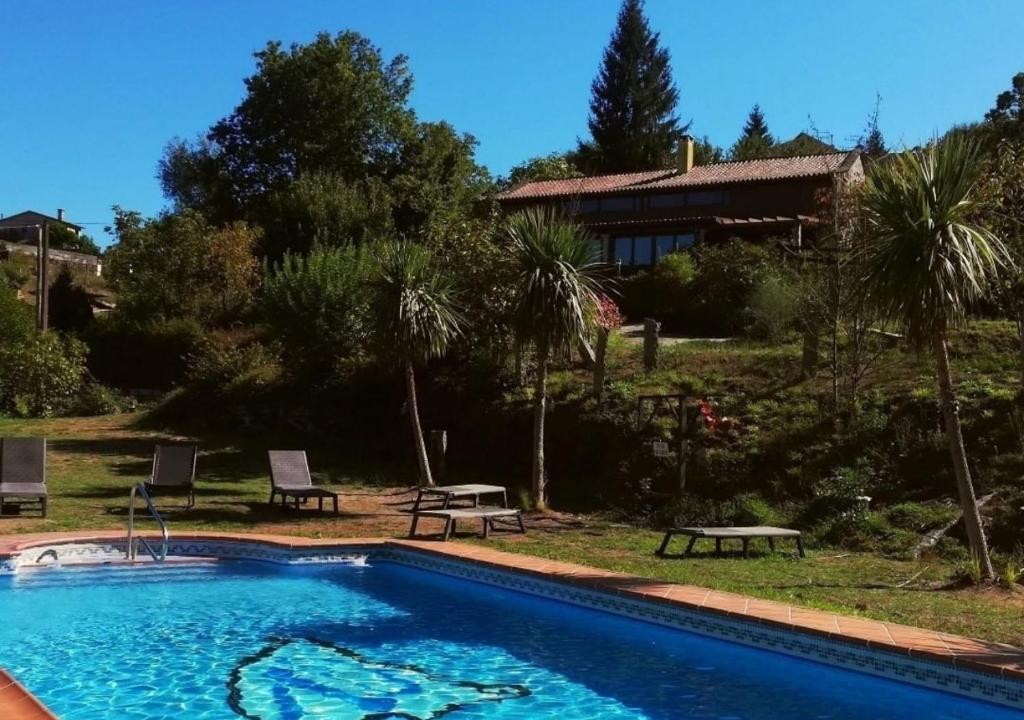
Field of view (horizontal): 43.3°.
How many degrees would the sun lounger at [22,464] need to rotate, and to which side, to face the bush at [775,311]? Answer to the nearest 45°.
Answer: approximately 90° to its left

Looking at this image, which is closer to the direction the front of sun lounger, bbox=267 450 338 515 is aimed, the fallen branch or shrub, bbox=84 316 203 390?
the fallen branch

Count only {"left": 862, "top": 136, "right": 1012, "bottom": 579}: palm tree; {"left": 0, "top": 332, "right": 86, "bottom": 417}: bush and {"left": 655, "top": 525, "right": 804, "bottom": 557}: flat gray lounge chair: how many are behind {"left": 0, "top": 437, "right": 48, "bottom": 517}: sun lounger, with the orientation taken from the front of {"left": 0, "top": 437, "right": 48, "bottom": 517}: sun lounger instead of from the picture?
1

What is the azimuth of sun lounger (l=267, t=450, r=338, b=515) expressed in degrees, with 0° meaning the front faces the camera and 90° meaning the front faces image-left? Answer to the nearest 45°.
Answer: approximately 315°

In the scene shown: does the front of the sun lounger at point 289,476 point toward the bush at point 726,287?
no

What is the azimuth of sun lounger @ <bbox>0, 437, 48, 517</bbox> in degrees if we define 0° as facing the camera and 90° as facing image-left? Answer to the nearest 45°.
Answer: approximately 0°

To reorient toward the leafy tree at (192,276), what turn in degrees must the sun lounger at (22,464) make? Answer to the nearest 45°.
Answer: approximately 180°

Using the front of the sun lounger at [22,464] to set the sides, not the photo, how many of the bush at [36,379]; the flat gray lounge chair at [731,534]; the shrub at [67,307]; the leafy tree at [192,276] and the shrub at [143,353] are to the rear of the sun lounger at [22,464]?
4

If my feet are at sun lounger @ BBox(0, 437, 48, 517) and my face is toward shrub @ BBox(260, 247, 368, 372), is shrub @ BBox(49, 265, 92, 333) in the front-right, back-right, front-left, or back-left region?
front-left

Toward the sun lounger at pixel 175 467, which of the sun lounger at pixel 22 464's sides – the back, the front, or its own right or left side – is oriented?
left

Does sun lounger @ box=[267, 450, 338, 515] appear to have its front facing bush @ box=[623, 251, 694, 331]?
no

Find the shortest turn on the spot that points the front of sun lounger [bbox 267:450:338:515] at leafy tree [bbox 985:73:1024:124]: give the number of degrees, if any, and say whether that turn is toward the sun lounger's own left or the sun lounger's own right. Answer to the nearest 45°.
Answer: approximately 90° to the sun lounger's own left

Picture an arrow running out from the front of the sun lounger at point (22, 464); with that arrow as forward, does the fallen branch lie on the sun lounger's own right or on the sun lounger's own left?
on the sun lounger's own left

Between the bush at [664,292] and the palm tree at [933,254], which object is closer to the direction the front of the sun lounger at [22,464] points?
the palm tree

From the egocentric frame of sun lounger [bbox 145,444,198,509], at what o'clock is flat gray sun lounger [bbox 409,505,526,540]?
The flat gray sun lounger is roughly at 9 o'clock from the sun lounger.

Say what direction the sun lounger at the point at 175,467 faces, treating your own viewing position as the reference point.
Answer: facing the viewer and to the left of the viewer

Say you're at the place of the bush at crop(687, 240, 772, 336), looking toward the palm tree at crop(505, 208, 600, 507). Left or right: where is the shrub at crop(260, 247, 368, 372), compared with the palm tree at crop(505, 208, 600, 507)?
right

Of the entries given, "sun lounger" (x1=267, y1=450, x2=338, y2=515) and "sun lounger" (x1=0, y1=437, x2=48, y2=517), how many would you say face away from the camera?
0
